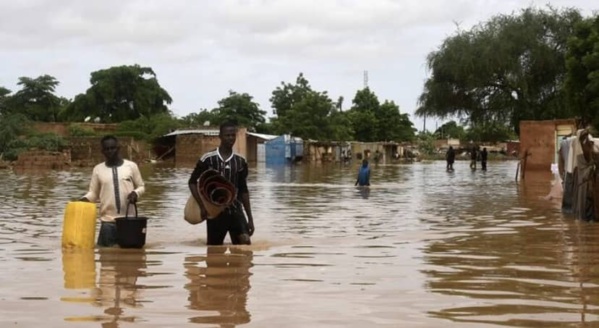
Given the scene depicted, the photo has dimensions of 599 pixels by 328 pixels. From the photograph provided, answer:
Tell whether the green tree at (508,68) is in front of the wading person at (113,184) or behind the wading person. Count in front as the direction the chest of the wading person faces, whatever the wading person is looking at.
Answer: behind

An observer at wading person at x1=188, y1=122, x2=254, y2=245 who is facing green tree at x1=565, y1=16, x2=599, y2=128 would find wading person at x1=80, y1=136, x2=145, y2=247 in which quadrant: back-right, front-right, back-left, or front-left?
back-left

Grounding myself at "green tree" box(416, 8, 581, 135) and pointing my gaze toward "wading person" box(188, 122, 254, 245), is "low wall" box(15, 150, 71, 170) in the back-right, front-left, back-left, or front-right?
front-right

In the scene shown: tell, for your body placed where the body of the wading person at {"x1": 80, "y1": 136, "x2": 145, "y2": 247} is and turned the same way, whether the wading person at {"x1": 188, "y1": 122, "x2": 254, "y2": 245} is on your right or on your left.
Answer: on your left

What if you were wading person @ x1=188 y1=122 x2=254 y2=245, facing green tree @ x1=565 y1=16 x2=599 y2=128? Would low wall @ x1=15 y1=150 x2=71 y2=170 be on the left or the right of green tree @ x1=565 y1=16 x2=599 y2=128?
left

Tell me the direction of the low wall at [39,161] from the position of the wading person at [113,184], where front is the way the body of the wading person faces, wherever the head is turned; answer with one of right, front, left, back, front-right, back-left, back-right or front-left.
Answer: back

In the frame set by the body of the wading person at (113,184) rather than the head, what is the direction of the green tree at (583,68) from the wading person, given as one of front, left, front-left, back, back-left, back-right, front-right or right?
back-left

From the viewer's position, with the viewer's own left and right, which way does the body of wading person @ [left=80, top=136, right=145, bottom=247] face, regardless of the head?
facing the viewer
